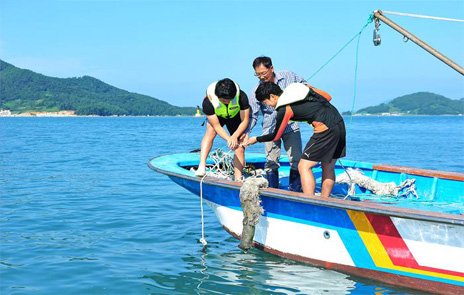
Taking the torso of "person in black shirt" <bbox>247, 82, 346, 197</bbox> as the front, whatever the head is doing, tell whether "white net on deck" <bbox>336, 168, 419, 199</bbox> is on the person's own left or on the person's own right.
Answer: on the person's own right

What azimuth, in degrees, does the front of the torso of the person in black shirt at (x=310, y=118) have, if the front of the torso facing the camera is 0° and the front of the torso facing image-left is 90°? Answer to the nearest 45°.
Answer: approximately 90°

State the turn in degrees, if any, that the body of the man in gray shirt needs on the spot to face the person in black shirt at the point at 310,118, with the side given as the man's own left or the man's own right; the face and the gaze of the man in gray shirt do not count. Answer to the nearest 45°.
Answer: approximately 90° to the man's own left

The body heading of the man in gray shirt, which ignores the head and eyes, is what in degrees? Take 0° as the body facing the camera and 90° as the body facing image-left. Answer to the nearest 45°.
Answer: approximately 45°
